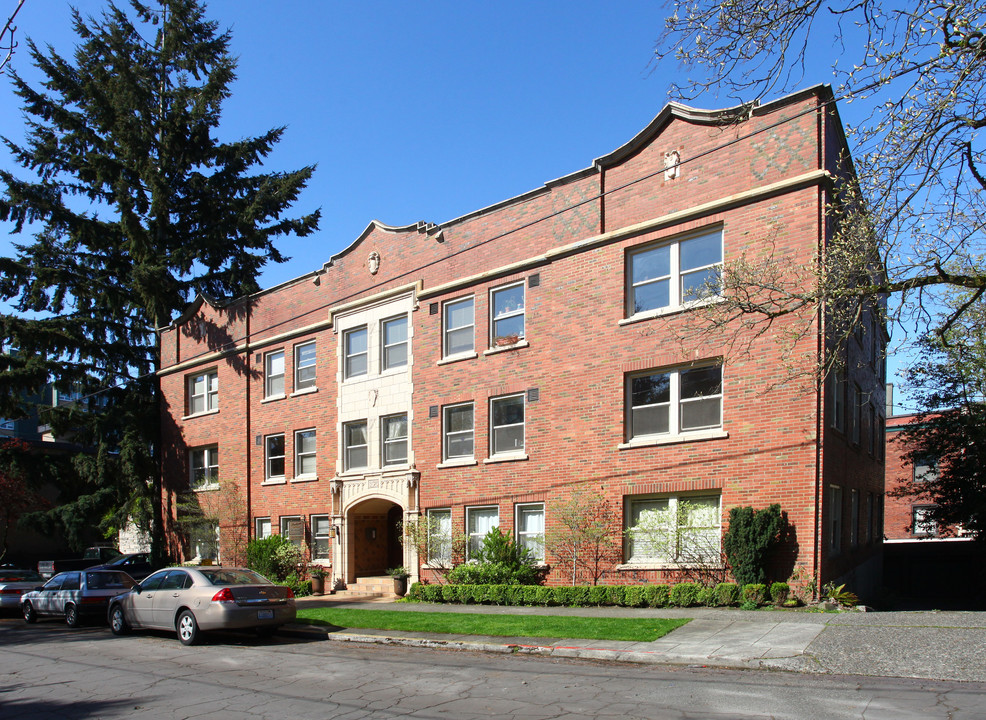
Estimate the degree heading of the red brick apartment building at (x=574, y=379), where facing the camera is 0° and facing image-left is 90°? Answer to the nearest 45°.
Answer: approximately 45°

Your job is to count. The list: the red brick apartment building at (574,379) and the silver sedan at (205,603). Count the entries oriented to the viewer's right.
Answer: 0

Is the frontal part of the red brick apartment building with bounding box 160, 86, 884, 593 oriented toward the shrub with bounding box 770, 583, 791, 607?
no

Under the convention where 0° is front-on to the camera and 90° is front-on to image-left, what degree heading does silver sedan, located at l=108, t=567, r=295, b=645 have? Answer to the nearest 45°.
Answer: approximately 135°

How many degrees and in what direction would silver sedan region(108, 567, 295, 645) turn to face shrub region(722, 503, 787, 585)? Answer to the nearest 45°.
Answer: approximately 135° to its right

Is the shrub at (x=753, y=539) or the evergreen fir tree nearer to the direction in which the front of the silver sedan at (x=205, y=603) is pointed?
the evergreen fir tree

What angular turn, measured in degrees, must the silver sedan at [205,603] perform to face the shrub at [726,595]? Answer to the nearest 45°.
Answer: approximately 135° to its right

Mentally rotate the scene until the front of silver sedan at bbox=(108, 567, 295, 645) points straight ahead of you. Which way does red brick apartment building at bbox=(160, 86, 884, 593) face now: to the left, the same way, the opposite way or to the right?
to the left
